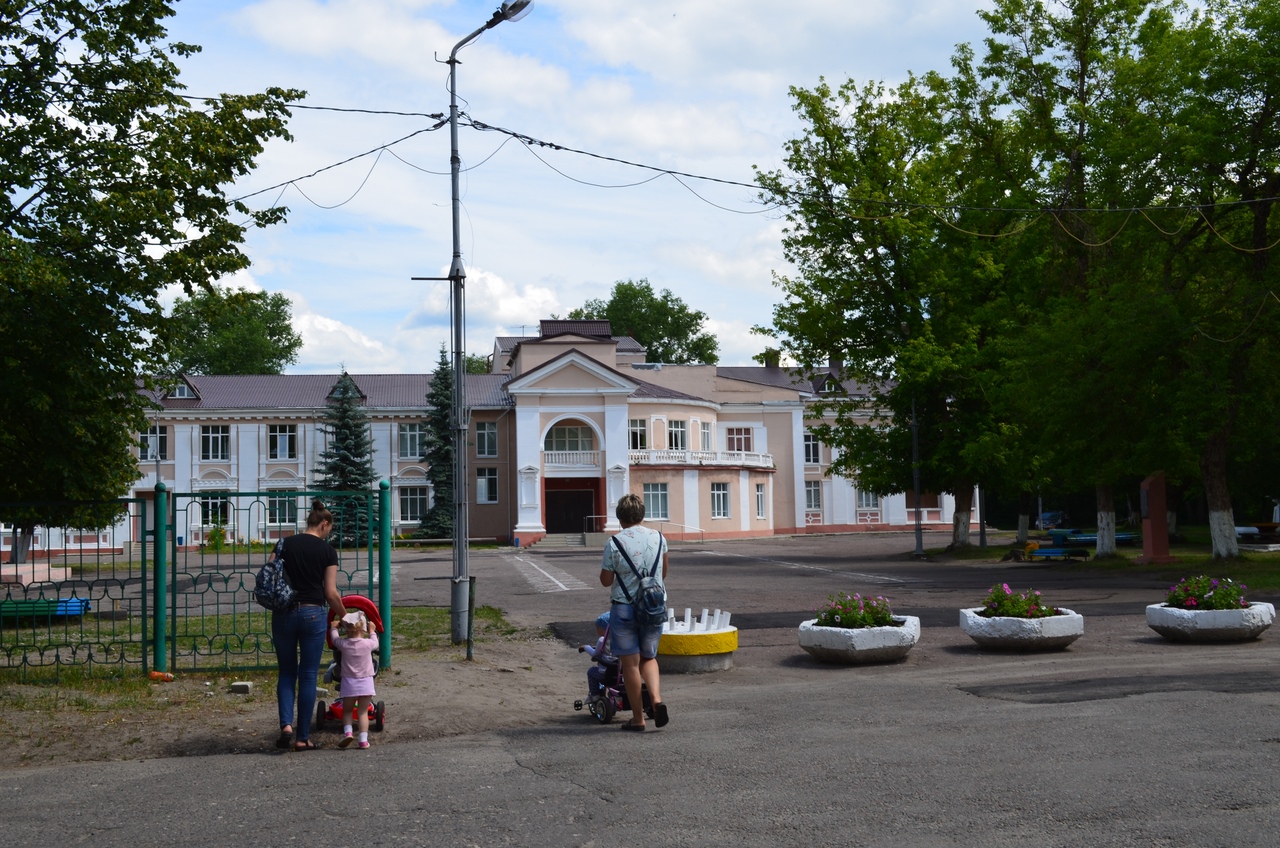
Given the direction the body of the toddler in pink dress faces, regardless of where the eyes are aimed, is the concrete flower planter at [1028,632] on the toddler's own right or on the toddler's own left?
on the toddler's own right

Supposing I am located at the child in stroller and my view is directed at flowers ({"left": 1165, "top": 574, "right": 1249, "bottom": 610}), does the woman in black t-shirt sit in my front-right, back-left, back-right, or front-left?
back-left

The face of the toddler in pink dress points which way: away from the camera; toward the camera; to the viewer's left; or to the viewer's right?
away from the camera

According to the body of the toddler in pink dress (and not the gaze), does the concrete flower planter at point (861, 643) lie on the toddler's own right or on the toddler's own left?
on the toddler's own right

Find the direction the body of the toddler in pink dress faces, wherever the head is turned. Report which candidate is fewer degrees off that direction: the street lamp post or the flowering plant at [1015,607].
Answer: the street lamp post

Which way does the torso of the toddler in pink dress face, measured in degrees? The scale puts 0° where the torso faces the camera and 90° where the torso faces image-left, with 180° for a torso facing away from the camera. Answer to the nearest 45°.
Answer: approximately 180°
